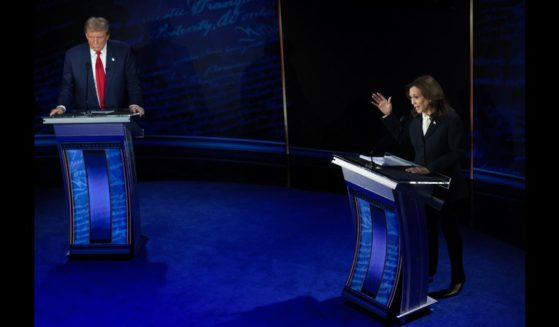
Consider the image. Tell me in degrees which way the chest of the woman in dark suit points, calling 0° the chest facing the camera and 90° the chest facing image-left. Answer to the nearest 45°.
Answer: approximately 45°

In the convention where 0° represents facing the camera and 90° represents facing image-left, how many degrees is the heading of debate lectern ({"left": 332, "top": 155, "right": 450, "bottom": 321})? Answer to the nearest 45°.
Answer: approximately 45°

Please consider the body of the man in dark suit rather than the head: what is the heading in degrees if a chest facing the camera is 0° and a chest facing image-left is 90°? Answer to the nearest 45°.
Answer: approximately 0°

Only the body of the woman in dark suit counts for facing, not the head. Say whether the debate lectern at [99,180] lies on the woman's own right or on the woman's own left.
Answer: on the woman's own right

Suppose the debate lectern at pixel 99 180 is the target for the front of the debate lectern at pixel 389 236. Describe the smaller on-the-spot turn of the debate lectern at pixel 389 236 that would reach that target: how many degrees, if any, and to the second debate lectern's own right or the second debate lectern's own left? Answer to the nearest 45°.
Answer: approximately 45° to the second debate lectern's own right

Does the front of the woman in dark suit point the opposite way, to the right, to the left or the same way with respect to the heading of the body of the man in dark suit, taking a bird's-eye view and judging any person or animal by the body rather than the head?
to the right

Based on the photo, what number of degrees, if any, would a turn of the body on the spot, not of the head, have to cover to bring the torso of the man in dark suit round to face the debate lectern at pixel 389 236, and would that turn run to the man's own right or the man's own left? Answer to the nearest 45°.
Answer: approximately 45° to the man's own left
